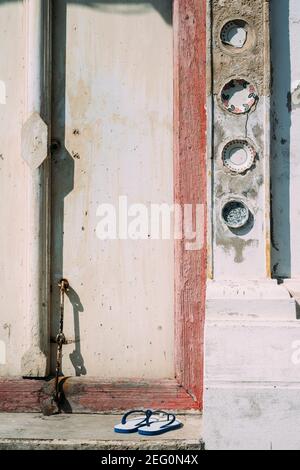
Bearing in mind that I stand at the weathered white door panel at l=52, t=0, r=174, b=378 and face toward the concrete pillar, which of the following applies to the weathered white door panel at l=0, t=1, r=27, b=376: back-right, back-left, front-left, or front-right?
back-right

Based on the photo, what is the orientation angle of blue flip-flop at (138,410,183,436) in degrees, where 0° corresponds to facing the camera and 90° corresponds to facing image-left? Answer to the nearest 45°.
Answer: approximately 45°
